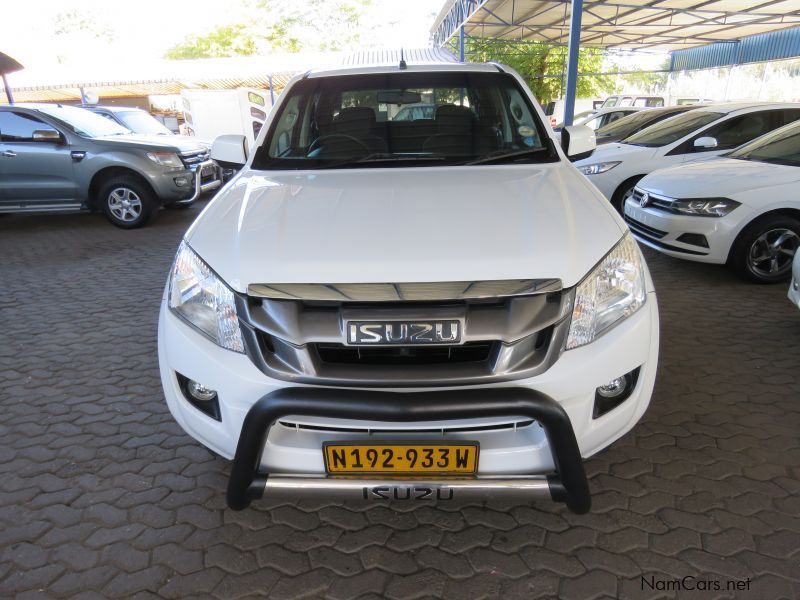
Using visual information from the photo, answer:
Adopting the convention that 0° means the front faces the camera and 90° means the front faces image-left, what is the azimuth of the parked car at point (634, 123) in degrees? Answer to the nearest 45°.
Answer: approximately 45°

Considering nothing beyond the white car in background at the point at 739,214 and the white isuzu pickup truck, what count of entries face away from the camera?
0

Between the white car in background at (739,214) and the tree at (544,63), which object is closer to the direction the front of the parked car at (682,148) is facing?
the white car in background

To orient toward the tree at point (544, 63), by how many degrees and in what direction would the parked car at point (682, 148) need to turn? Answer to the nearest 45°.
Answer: approximately 135° to its right

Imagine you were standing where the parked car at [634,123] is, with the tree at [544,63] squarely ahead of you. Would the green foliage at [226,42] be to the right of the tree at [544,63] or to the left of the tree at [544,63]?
left

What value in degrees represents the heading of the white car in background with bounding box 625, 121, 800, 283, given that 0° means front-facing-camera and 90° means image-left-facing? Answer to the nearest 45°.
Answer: approximately 45°

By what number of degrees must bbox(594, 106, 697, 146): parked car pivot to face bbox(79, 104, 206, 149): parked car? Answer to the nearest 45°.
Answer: approximately 45° to its right

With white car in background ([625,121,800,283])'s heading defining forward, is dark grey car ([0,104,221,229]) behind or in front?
in front

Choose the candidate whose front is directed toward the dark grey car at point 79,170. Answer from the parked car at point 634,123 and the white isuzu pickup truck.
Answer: the parked car
